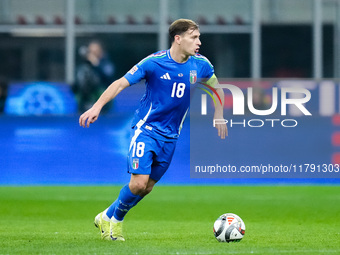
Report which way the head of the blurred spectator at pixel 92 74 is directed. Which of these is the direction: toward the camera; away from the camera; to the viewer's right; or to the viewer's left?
toward the camera

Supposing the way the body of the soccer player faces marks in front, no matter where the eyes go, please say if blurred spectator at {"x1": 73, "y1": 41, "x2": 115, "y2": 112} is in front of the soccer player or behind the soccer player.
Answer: behind

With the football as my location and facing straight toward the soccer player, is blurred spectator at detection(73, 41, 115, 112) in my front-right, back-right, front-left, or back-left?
front-right
